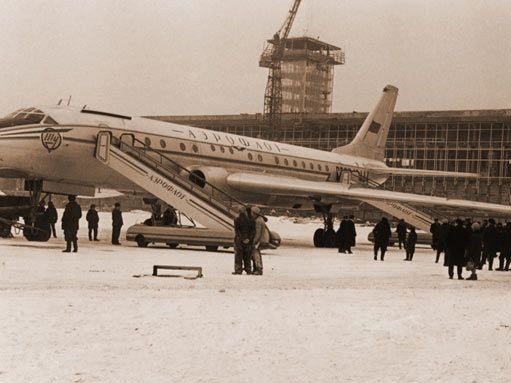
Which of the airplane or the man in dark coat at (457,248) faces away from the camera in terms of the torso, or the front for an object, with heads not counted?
the man in dark coat

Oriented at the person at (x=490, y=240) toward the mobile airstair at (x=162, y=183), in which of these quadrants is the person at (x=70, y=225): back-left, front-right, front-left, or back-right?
front-left

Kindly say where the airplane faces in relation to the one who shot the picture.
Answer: facing the viewer and to the left of the viewer

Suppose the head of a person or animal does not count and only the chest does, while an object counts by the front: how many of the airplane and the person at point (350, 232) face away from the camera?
1

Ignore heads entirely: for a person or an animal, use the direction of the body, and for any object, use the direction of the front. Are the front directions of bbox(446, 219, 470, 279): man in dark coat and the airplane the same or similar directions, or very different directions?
very different directions

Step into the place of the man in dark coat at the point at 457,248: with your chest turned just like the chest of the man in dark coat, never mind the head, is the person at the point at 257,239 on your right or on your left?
on your left

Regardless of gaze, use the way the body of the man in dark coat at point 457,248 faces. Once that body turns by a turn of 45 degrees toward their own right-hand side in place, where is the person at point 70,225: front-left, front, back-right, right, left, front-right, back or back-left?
back-left

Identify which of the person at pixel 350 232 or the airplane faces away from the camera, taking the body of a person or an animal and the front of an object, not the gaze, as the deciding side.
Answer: the person

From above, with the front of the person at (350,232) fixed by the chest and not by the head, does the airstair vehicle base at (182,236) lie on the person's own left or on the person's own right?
on the person's own left

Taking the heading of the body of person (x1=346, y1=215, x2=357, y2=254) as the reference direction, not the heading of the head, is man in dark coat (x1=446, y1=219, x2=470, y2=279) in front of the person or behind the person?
behind

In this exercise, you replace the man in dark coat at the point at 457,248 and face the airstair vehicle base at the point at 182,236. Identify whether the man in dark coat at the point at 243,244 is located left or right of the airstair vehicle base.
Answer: left

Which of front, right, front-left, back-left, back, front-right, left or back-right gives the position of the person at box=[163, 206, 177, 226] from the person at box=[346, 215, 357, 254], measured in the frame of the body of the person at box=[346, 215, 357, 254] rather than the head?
left

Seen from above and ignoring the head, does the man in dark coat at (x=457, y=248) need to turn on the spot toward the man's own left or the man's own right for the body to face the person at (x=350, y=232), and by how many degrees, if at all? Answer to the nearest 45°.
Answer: approximately 45° to the man's own left

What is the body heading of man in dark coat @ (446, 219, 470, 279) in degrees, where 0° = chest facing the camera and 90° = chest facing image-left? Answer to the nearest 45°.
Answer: approximately 180°

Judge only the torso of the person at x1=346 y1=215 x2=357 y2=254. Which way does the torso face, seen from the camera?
away from the camera

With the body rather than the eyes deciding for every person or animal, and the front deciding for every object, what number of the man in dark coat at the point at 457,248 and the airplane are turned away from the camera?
1

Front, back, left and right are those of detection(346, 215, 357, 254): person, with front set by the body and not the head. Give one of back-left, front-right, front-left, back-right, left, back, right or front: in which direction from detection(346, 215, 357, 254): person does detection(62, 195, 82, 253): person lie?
back-left

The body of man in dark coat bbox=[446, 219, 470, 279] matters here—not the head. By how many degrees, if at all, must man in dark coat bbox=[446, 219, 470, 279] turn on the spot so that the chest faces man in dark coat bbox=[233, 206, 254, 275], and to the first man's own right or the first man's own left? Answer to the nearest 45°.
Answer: approximately 135° to the first man's own left
